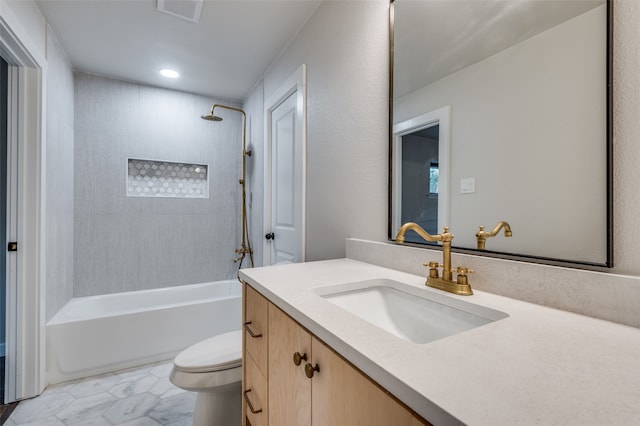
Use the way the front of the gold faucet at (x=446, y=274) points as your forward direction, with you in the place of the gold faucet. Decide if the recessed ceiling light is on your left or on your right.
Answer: on your right

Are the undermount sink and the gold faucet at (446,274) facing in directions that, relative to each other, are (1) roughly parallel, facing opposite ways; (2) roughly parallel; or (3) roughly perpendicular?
roughly parallel

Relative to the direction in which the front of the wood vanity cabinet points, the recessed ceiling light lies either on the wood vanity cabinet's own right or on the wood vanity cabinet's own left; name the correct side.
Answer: on the wood vanity cabinet's own right

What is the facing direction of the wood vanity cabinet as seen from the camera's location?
facing the viewer and to the left of the viewer

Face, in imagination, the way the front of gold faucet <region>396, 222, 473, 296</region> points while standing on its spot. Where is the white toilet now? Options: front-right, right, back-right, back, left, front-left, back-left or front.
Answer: front-right

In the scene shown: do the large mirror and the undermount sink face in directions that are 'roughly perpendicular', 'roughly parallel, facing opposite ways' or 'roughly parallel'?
roughly parallel

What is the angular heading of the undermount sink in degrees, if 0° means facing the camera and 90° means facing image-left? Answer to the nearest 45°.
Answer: approximately 45°
